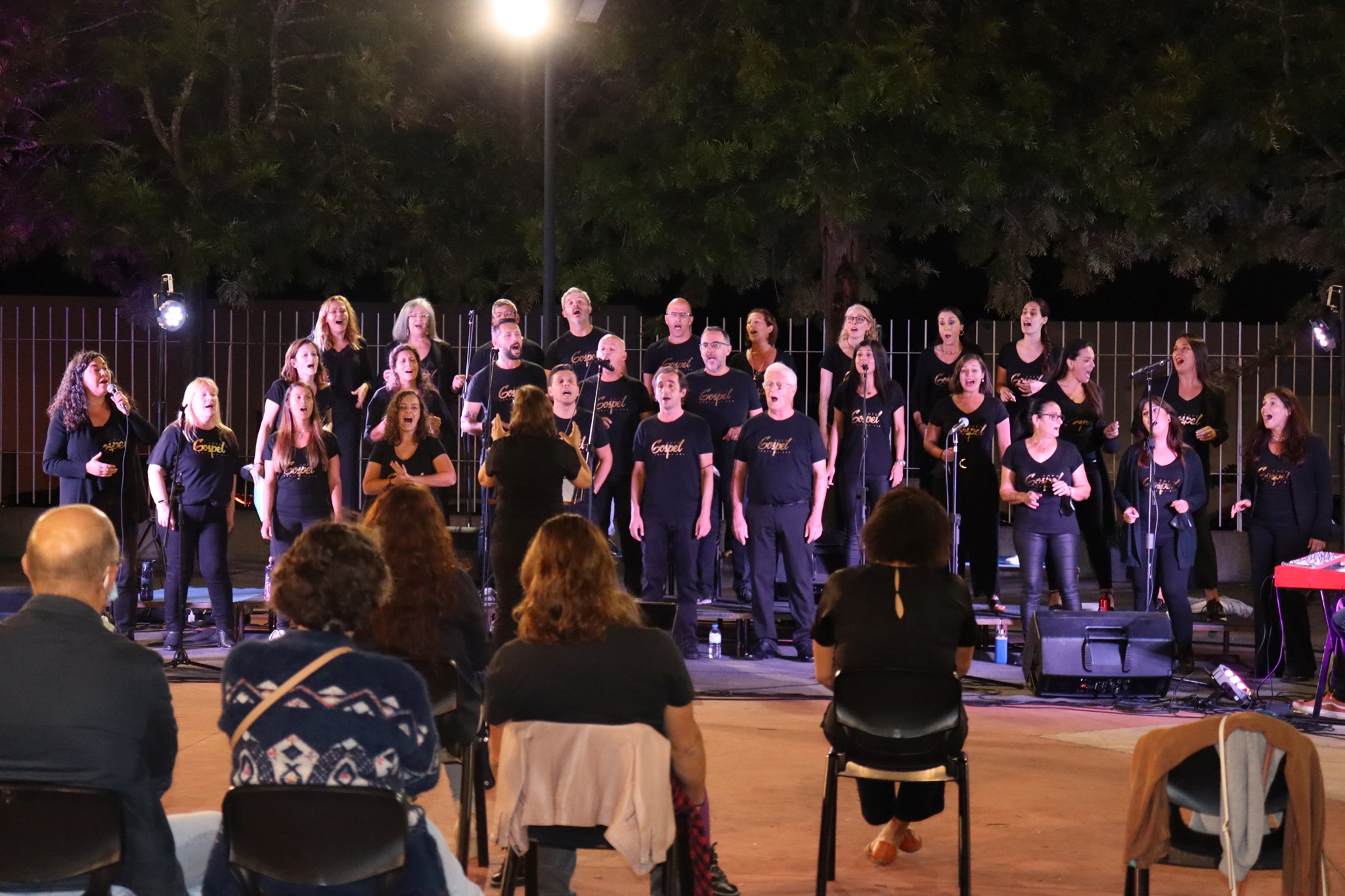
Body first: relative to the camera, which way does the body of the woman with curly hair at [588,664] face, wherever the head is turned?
away from the camera

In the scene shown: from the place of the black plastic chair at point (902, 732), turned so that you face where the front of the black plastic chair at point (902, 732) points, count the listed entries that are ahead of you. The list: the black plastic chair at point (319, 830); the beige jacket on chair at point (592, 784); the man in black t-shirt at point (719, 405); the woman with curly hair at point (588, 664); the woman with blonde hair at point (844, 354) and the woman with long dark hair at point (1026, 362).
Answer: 3

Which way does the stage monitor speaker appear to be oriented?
away from the camera

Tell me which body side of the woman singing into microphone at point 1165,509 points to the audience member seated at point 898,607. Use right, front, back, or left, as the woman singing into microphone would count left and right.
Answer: front

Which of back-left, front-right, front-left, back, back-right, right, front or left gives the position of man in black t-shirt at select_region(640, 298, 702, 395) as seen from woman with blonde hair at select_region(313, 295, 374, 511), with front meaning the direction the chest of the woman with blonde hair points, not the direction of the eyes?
left

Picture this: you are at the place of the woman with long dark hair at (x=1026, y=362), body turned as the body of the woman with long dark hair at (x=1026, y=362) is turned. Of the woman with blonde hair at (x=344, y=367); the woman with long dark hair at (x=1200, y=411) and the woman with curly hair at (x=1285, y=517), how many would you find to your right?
1

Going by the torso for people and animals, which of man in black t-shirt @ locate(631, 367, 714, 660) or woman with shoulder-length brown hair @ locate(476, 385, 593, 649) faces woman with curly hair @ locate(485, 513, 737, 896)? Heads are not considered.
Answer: the man in black t-shirt

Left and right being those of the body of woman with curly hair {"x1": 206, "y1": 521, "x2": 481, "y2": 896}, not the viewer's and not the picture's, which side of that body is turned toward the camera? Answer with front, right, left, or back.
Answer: back

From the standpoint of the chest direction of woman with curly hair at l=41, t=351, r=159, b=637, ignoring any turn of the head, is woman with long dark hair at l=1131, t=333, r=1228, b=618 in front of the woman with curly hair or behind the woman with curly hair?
in front

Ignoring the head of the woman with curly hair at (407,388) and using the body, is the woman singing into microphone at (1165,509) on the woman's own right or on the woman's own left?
on the woman's own left

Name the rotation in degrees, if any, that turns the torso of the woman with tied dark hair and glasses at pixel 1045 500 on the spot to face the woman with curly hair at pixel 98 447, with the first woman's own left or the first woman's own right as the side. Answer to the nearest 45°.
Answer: approximately 90° to the first woman's own right

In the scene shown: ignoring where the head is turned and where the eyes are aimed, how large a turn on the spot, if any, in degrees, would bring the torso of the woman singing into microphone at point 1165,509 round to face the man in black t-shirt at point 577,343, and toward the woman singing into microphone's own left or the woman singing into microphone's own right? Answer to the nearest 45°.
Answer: approximately 90° to the woman singing into microphone's own right

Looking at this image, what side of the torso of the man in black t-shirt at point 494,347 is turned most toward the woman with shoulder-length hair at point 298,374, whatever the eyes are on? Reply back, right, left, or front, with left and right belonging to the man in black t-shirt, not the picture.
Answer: right

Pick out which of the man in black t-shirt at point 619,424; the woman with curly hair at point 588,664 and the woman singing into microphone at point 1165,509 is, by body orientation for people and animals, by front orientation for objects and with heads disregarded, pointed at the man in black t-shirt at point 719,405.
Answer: the woman with curly hair

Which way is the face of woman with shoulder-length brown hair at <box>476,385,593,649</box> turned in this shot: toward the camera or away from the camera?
away from the camera

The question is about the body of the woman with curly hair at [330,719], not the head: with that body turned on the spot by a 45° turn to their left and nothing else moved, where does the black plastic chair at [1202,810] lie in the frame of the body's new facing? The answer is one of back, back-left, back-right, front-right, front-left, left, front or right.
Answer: back-right

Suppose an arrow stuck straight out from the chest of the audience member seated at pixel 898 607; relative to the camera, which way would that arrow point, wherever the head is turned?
away from the camera
